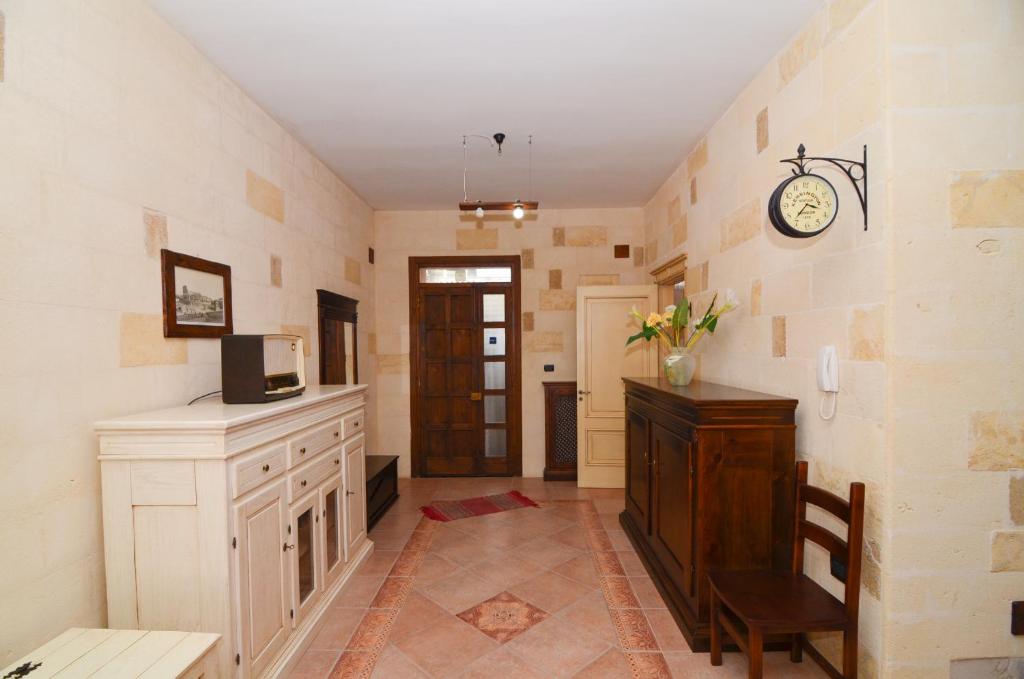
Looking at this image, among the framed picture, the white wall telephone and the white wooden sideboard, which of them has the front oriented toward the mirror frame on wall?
the white wall telephone

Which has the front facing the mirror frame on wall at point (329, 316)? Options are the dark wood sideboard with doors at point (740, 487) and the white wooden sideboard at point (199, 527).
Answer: the dark wood sideboard with doors

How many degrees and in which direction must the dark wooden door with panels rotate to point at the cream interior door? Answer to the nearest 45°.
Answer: approximately 90° to its left

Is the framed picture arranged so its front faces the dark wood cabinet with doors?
yes

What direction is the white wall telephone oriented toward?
to the viewer's left

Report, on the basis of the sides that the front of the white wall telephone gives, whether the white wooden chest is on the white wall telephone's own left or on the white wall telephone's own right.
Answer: on the white wall telephone's own left

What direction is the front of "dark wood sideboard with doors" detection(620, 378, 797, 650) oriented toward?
to the viewer's left

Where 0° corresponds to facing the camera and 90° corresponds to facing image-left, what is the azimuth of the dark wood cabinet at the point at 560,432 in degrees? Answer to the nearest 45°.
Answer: approximately 0°

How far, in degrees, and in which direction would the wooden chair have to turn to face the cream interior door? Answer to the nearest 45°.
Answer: approximately 90° to its right

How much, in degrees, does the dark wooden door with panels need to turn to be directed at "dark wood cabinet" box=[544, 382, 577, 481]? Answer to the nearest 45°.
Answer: approximately 90° to its left

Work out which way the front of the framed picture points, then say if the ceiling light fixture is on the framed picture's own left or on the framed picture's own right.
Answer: on the framed picture's own left

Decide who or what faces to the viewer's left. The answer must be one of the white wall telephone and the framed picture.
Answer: the white wall telephone
